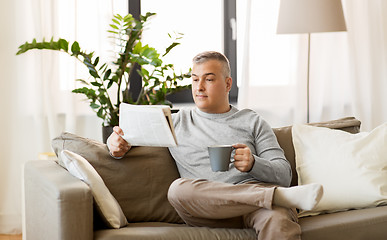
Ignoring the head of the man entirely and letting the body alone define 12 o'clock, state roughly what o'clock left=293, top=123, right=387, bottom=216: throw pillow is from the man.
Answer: The throw pillow is roughly at 8 o'clock from the man.

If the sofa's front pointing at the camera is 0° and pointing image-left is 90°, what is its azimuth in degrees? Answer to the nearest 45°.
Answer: approximately 0°

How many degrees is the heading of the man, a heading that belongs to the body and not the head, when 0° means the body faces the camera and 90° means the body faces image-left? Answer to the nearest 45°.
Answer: approximately 0°

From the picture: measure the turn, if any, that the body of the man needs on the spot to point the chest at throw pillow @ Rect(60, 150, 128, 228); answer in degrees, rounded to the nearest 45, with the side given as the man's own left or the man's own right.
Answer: approximately 45° to the man's own right
